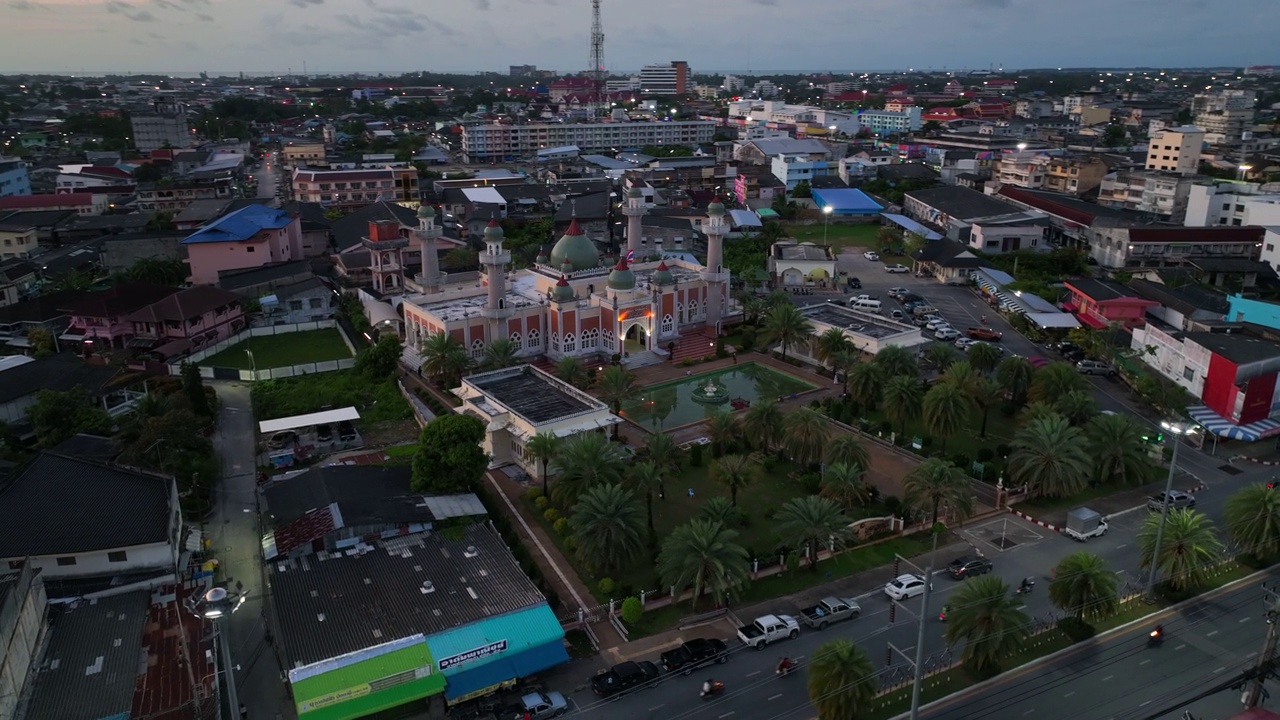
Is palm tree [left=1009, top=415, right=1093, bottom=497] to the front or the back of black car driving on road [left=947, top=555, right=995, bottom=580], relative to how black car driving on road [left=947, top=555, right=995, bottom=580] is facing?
to the front

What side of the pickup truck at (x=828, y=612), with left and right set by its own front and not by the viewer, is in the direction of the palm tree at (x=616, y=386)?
left

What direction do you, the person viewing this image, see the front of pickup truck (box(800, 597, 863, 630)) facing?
facing away from the viewer and to the right of the viewer

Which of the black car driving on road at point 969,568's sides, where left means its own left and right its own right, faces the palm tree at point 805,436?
left

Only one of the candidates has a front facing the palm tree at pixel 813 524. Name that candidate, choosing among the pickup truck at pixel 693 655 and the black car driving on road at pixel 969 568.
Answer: the pickup truck

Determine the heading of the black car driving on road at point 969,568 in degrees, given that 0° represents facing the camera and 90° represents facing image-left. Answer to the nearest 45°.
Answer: approximately 225°

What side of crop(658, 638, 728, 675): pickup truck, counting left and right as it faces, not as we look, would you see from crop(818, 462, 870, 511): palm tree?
front

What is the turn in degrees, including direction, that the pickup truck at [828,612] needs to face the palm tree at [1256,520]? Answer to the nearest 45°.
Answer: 0° — it already faces it

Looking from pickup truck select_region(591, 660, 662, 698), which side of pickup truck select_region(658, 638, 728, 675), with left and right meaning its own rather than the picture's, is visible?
back

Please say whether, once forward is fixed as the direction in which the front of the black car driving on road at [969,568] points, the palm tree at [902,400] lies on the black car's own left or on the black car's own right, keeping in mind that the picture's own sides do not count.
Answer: on the black car's own left

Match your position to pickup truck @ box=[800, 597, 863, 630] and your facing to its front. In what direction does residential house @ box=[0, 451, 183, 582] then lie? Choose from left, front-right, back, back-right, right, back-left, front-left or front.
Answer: back-left

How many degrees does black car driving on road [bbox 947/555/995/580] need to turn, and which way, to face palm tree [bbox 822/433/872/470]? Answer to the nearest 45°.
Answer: approximately 90° to its left

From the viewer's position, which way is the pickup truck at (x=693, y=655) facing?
facing away from the viewer and to the right of the viewer

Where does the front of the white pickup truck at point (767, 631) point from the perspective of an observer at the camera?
facing away from the viewer and to the right of the viewer

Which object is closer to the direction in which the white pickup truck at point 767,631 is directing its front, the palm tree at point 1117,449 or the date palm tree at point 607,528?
the palm tree

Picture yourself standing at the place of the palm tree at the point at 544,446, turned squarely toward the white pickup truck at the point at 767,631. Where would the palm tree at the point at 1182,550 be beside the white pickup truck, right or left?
left

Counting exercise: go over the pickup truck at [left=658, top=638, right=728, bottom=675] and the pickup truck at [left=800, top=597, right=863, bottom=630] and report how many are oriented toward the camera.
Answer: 0

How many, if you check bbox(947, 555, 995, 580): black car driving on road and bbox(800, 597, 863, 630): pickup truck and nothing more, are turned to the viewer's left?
0
